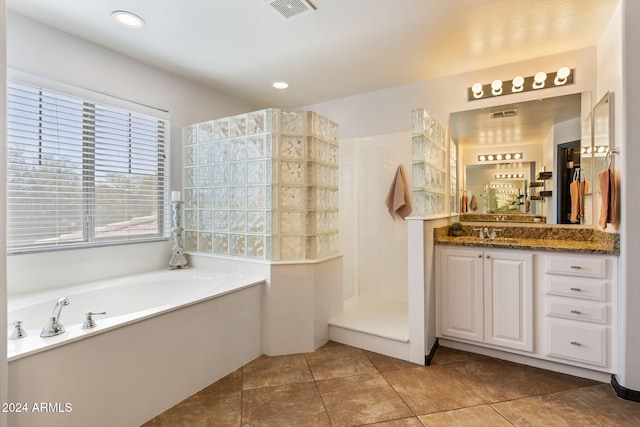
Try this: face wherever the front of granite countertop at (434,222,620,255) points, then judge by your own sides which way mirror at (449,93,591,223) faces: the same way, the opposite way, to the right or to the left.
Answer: the same way

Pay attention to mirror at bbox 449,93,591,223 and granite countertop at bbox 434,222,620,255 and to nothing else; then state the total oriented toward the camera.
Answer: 2

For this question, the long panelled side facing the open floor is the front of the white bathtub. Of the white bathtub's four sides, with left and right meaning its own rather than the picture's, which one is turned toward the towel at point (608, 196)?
front

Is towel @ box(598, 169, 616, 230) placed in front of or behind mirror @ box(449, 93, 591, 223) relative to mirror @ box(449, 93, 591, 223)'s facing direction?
in front

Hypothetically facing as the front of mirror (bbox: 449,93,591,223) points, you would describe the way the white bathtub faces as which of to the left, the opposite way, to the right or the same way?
to the left

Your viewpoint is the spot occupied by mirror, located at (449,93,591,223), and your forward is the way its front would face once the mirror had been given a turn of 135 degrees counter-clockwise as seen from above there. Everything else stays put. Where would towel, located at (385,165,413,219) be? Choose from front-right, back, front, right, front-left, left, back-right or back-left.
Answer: back-left

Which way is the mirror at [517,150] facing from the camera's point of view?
toward the camera

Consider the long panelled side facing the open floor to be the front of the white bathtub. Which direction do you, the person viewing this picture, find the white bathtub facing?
facing the viewer and to the right of the viewer

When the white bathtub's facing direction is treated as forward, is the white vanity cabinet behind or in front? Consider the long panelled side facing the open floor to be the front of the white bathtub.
in front

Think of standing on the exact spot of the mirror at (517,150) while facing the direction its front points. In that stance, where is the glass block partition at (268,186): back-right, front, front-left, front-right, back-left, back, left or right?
front-right

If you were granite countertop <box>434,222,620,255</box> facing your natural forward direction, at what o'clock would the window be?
The window is roughly at 2 o'clock from the granite countertop.

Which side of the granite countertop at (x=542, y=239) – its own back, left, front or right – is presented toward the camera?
front
